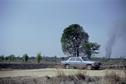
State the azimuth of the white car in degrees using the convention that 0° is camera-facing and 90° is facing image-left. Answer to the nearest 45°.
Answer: approximately 315°
